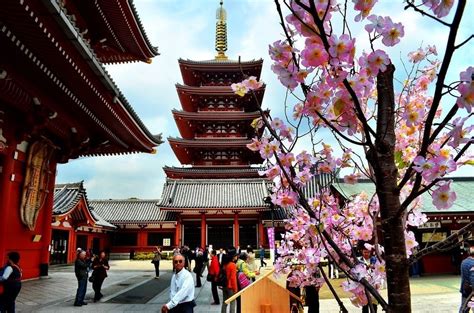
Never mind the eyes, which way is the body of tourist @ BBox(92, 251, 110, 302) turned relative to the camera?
toward the camera

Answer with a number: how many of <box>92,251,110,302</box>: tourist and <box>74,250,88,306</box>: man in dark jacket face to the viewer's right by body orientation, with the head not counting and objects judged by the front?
1

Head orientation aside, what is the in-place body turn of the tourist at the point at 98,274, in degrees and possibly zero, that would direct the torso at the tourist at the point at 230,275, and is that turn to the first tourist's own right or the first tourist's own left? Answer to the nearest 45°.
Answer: approximately 45° to the first tourist's own left

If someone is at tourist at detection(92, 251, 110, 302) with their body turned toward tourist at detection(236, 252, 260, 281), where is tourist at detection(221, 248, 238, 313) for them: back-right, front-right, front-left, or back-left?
front-right

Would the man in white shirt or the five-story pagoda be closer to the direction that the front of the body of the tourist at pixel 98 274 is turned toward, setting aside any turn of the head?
the man in white shirt

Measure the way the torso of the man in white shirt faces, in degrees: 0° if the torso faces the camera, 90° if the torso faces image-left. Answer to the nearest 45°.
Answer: approximately 45°

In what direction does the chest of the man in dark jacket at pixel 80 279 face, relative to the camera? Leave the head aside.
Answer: to the viewer's right

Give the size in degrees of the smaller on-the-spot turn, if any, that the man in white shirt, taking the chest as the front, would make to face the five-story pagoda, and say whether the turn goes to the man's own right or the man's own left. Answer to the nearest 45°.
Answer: approximately 135° to the man's own right

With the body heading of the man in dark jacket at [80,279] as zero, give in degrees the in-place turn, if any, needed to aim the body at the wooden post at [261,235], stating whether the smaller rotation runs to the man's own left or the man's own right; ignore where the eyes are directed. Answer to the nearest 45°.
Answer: approximately 45° to the man's own left

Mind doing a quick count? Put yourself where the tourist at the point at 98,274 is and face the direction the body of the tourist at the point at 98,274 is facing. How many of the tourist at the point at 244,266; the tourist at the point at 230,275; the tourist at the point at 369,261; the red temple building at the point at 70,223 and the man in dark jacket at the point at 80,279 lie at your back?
1

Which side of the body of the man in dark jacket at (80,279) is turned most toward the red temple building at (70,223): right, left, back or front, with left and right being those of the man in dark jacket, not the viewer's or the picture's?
left

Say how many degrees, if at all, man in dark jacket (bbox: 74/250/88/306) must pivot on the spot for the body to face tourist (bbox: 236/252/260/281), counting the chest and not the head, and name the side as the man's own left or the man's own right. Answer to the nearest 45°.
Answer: approximately 45° to the man's own right
